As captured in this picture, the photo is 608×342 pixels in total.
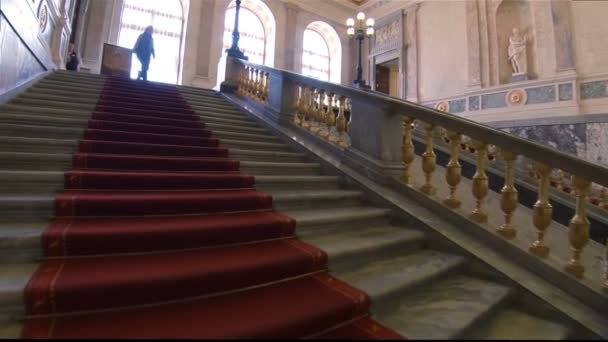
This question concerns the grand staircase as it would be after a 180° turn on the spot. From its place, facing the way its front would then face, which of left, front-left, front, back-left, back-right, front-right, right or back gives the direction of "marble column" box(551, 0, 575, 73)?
front-right

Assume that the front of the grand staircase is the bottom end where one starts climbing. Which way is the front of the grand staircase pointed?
toward the camera

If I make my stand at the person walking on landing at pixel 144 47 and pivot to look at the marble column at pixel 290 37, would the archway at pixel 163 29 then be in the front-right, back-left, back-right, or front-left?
front-left

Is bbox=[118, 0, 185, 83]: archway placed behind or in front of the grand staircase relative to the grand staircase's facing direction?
behind

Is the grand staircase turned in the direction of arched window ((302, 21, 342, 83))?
no

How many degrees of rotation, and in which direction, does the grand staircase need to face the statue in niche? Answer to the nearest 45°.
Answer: approximately 135° to its left

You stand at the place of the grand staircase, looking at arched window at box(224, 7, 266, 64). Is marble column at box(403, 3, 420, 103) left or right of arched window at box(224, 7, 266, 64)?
right

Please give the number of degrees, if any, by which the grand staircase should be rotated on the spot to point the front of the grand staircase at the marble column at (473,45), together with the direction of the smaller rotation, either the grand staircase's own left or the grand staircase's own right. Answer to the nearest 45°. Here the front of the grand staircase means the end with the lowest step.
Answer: approximately 135° to the grand staircase's own left

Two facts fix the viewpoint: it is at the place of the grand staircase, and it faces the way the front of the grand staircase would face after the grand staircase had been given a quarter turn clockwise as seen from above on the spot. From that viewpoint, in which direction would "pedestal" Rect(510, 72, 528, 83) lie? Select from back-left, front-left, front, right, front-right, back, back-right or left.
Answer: back-right

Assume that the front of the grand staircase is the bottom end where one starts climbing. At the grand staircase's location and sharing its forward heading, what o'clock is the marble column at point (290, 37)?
The marble column is roughly at 6 o'clock from the grand staircase.

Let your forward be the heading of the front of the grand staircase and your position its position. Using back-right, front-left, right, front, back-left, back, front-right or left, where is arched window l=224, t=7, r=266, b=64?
back

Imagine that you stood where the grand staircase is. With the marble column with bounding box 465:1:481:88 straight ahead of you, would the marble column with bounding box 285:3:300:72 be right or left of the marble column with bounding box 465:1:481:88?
left
